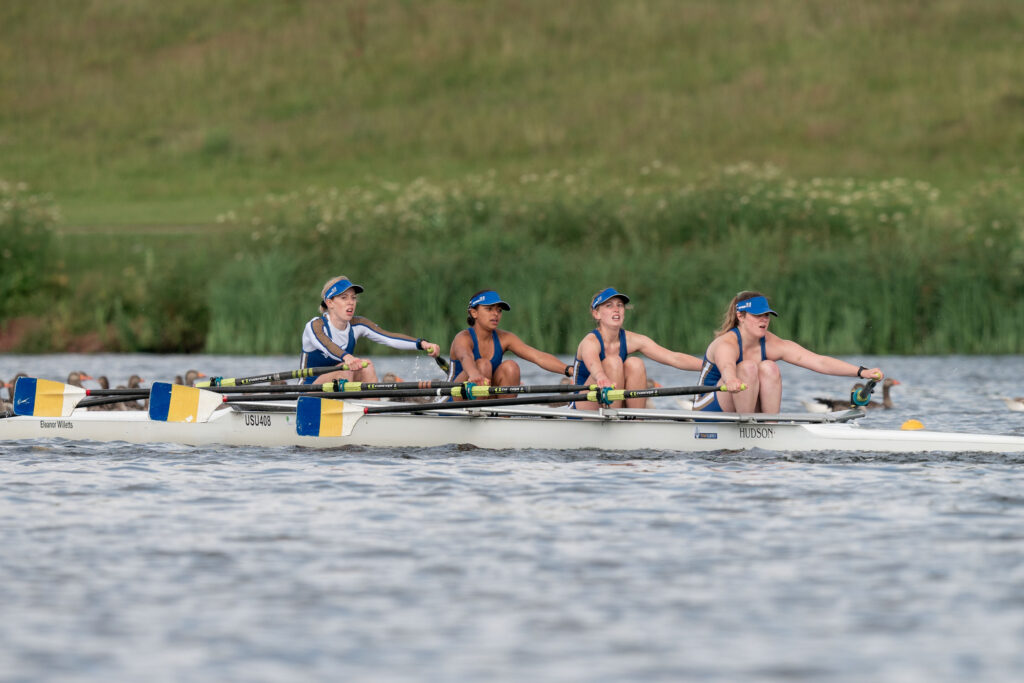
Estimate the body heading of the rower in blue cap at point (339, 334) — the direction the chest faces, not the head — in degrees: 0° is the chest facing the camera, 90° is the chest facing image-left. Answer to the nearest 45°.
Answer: approximately 315°

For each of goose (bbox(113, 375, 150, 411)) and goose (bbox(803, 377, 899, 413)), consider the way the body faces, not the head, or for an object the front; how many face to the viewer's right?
2

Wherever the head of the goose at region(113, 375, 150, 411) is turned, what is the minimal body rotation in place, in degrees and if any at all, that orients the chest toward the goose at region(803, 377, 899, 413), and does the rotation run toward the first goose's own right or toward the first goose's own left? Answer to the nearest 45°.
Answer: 0° — it already faces it

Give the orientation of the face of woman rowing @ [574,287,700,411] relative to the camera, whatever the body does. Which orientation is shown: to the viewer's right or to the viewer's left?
to the viewer's right

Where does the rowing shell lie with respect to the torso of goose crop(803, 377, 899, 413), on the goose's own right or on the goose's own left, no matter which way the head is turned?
on the goose's own right

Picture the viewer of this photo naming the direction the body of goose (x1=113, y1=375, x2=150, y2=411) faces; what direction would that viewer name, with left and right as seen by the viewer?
facing to the right of the viewer

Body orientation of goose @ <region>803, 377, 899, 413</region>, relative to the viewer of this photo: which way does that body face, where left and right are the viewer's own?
facing to the right of the viewer
